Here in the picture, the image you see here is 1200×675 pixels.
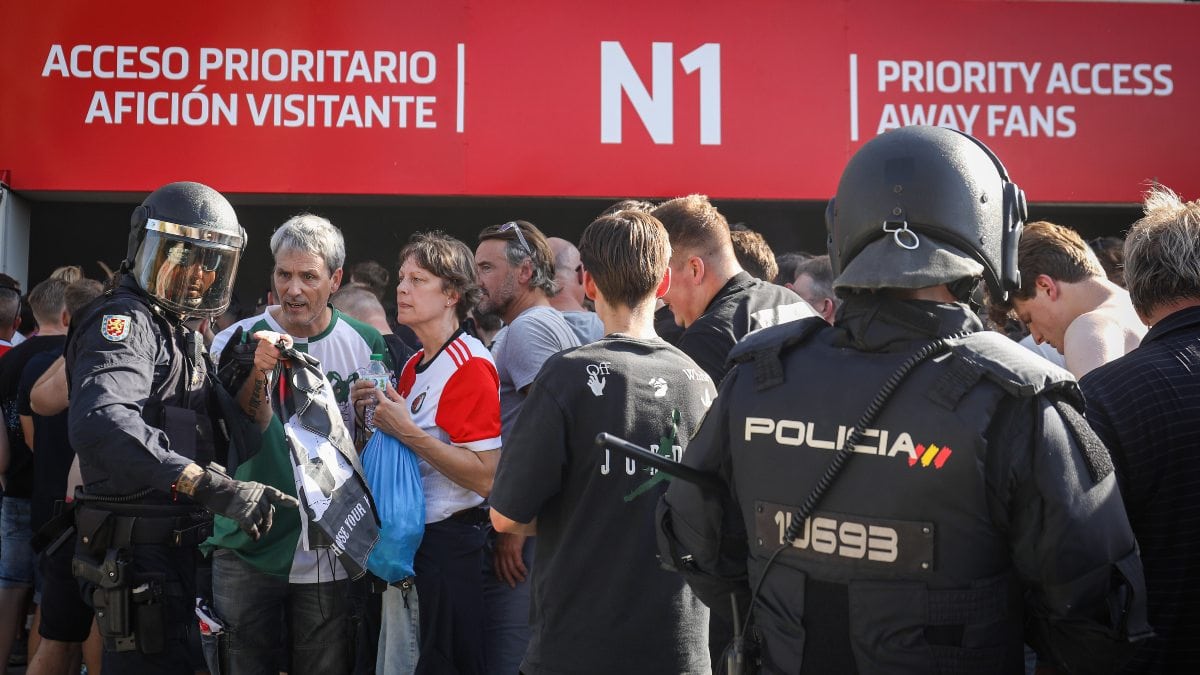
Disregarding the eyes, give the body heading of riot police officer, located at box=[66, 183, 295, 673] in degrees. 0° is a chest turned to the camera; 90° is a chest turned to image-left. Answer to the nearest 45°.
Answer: approximately 315°

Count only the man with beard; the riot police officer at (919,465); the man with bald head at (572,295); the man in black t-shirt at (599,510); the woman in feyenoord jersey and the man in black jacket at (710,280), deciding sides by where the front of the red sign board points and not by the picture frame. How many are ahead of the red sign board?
6

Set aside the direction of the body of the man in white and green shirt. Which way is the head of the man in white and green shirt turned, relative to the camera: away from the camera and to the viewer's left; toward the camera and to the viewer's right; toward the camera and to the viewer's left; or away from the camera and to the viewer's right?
toward the camera and to the viewer's left

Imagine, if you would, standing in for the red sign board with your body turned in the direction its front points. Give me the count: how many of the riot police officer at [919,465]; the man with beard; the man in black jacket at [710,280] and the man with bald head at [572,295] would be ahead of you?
4

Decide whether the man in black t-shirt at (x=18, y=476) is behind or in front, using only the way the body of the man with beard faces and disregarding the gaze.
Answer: in front

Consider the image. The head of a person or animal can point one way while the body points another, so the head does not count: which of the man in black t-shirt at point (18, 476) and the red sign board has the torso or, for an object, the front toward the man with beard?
the red sign board

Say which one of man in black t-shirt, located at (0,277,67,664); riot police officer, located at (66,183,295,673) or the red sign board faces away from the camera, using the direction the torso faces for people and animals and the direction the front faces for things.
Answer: the man in black t-shirt

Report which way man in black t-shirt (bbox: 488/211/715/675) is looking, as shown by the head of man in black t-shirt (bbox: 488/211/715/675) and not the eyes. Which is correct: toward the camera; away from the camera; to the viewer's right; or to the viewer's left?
away from the camera

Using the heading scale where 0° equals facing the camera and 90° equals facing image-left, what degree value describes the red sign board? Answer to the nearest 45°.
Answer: approximately 0°

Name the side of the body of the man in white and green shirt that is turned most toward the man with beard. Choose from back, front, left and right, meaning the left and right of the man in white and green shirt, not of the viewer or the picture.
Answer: left

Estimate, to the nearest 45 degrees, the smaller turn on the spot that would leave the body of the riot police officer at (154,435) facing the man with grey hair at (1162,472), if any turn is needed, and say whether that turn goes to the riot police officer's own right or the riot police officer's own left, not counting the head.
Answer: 0° — they already face them

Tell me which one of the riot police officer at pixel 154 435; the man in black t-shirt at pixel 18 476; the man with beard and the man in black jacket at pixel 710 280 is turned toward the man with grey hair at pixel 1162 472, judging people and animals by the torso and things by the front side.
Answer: the riot police officer

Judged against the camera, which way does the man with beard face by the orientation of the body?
to the viewer's left
